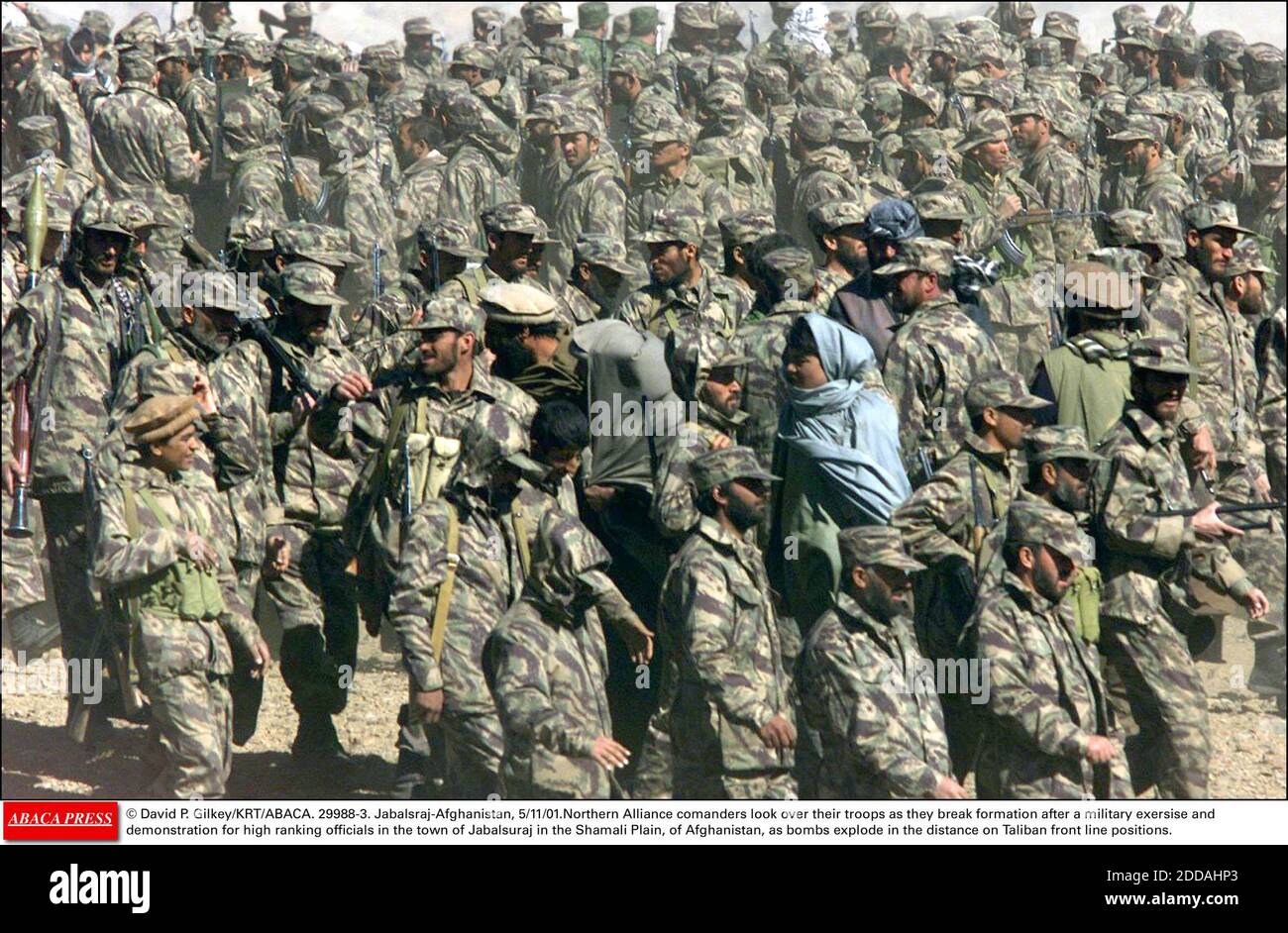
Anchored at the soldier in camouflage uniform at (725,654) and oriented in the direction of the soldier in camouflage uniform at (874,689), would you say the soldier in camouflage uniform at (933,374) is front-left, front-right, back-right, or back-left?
front-left

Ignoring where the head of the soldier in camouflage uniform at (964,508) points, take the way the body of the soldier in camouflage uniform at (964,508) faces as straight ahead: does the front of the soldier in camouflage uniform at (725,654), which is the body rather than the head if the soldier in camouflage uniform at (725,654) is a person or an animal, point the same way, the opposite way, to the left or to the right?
the same way

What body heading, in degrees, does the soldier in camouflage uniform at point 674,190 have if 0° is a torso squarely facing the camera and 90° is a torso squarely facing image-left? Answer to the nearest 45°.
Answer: approximately 45°

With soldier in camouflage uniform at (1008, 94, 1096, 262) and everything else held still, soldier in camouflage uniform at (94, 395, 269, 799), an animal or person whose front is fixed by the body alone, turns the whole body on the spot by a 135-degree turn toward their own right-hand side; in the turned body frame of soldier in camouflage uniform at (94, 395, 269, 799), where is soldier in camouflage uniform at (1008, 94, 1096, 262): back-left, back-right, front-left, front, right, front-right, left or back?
back-right

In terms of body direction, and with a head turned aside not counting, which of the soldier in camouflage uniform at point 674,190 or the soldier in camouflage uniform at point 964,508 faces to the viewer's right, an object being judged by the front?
the soldier in camouflage uniform at point 964,508

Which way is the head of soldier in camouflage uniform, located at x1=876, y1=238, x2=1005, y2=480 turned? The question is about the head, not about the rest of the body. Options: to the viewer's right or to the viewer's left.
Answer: to the viewer's left

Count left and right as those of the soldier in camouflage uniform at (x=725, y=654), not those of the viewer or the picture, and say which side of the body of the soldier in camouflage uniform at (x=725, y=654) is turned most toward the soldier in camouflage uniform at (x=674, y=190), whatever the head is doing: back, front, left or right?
left

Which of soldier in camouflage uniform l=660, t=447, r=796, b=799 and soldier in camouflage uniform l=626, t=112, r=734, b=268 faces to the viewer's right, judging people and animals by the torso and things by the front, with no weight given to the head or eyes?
soldier in camouflage uniform l=660, t=447, r=796, b=799

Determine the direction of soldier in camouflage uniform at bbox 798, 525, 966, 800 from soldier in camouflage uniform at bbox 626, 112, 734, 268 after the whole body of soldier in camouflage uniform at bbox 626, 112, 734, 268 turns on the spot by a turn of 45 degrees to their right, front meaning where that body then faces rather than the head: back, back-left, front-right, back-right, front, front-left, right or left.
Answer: left

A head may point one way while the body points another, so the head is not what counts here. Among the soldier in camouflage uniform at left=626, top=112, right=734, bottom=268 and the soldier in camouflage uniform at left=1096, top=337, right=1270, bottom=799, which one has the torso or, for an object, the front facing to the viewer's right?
the soldier in camouflage uniform at left=1096, top=337, right=1270, bottom=799

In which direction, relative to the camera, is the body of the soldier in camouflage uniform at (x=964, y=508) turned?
to the viewer's right

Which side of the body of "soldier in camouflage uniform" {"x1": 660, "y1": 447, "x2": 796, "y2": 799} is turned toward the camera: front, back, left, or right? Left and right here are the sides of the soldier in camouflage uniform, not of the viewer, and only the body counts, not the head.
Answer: right

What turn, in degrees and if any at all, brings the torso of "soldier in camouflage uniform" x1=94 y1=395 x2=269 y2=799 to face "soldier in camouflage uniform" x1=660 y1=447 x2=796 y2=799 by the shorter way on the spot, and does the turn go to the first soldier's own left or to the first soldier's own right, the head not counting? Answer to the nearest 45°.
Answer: approximately 45° to the first soldier's own left

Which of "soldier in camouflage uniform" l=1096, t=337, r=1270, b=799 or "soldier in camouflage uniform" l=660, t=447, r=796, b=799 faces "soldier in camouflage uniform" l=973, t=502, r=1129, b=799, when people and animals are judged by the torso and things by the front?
"soldier in camouflage uniform" l=660, t=447, r=796, b=799

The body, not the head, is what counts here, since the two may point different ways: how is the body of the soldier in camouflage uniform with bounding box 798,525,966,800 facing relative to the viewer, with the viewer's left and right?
facing the viewer and to the right of the viewer

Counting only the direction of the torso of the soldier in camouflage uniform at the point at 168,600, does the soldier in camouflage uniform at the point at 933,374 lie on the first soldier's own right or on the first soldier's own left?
on the first soldier's own left

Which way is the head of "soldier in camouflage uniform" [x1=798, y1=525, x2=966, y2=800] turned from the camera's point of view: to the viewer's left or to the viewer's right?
to the viewer's right
